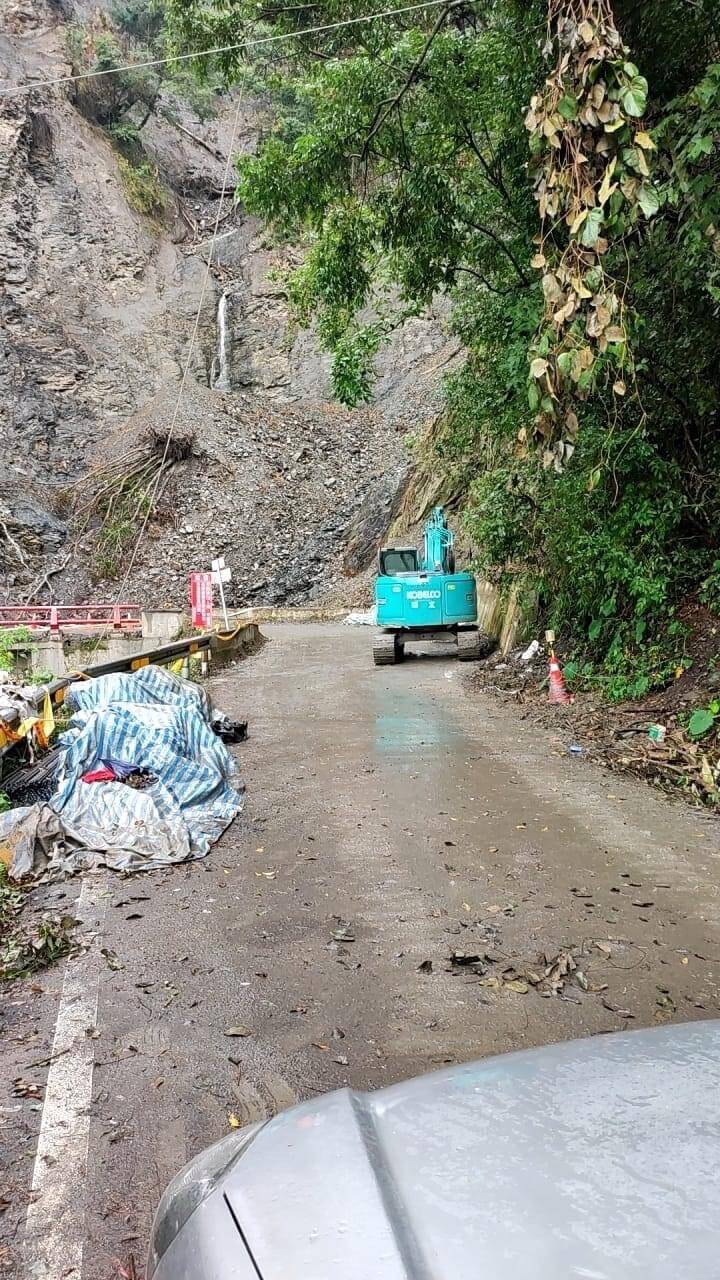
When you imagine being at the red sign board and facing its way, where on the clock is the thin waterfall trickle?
The thin waterfall trickle is roughly at 6 o'clock from the red sign board.

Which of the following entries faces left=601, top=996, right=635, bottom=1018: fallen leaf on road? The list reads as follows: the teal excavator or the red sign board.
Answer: the red sign board

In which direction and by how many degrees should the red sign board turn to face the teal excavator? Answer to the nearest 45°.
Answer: approximately 45° to its left

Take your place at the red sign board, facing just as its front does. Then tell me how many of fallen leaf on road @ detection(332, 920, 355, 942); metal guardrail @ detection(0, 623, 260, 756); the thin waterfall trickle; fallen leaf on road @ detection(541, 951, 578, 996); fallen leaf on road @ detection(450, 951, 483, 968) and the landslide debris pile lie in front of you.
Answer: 4

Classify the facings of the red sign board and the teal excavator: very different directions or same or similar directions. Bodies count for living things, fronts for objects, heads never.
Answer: very different directions

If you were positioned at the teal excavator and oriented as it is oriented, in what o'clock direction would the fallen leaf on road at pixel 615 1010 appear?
The fallen leaf on road is roughly at 6 o'clock from the teal excavator.

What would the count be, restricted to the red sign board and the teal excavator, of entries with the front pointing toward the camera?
1

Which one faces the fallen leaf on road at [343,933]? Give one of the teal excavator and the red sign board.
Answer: the red sign board

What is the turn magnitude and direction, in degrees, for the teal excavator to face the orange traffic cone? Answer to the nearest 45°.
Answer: approximately 180°

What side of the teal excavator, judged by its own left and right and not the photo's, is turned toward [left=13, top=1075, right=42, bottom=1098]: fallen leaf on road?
back

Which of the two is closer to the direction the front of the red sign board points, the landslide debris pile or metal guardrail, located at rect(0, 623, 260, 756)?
the metal guardrail

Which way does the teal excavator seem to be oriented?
away from the camera

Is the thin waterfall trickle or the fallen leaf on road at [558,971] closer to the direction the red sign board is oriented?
the fallen leaf on road

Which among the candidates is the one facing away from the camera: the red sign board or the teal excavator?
the teal excavator
